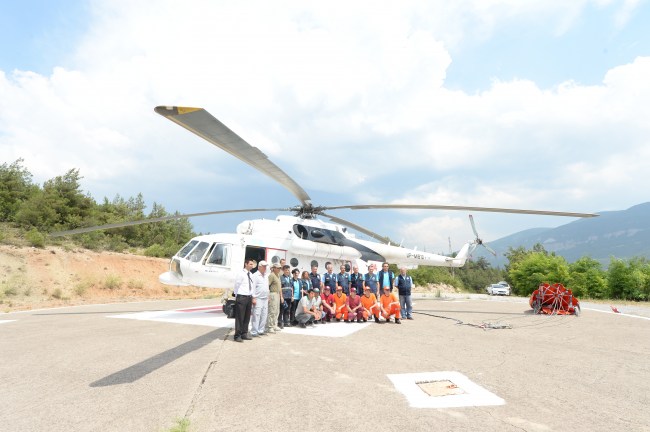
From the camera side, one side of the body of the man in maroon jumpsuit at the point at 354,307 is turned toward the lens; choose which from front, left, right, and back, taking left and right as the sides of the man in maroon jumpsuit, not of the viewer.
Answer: front

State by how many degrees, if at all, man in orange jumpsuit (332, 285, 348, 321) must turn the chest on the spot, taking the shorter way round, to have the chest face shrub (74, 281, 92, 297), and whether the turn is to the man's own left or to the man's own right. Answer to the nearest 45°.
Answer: approximately 135° to the man's own right

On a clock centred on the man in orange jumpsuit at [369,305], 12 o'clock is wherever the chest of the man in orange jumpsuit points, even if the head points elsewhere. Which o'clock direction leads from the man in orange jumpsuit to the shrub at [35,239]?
The shrub is roughly at 4 o'clock from the man in orange jumpsuit.

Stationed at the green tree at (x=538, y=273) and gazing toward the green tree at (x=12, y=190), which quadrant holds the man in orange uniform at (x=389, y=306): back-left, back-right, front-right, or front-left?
front-left

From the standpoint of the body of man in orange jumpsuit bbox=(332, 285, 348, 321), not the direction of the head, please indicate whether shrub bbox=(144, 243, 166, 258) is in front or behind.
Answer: behind

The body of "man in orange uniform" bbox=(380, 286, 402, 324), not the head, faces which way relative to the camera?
toward the camera

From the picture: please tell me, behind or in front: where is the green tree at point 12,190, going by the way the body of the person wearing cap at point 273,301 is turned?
behind
